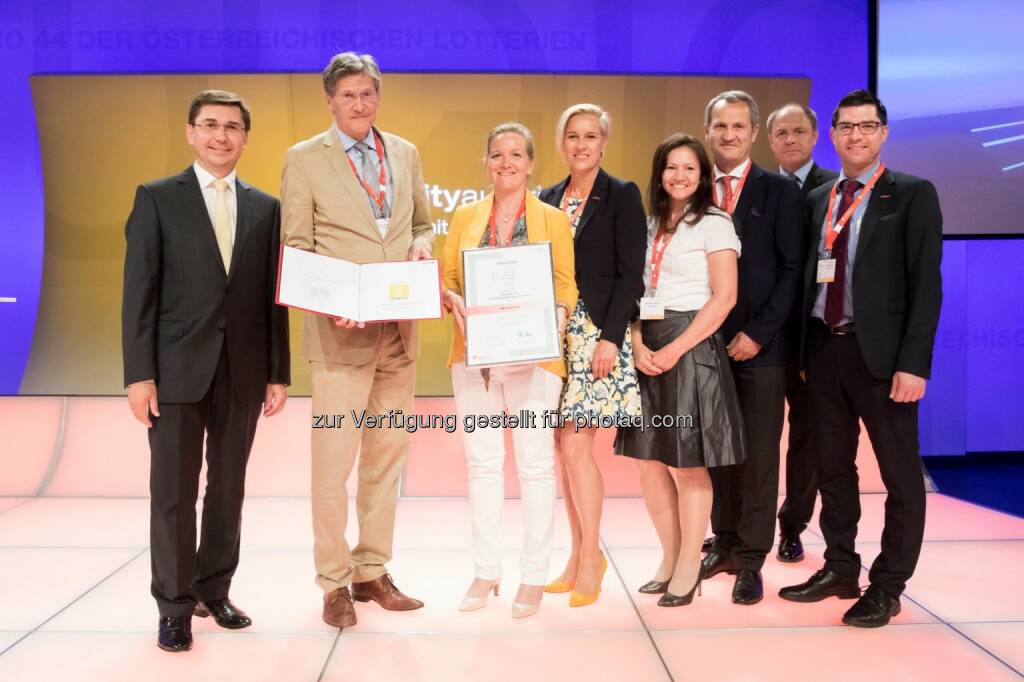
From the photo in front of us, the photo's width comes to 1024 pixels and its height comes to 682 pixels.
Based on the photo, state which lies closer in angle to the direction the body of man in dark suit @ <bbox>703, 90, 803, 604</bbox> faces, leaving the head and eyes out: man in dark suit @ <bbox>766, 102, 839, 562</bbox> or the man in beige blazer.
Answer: the man in beige blazer

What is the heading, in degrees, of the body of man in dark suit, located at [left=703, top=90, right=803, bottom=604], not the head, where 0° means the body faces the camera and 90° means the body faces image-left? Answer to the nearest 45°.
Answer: approximately 45°

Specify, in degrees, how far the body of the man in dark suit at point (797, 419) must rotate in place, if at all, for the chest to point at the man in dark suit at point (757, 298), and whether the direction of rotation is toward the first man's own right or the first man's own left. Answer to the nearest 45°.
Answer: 0° — they already face them

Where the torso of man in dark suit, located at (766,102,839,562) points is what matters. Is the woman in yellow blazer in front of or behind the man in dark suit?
in front

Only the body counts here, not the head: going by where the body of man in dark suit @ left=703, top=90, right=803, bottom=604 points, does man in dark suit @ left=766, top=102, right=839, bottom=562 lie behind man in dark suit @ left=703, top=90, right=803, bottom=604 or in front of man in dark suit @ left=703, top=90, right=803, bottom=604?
behind

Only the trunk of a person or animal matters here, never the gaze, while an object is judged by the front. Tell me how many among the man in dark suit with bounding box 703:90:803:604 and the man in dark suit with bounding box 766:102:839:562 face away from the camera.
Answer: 0
